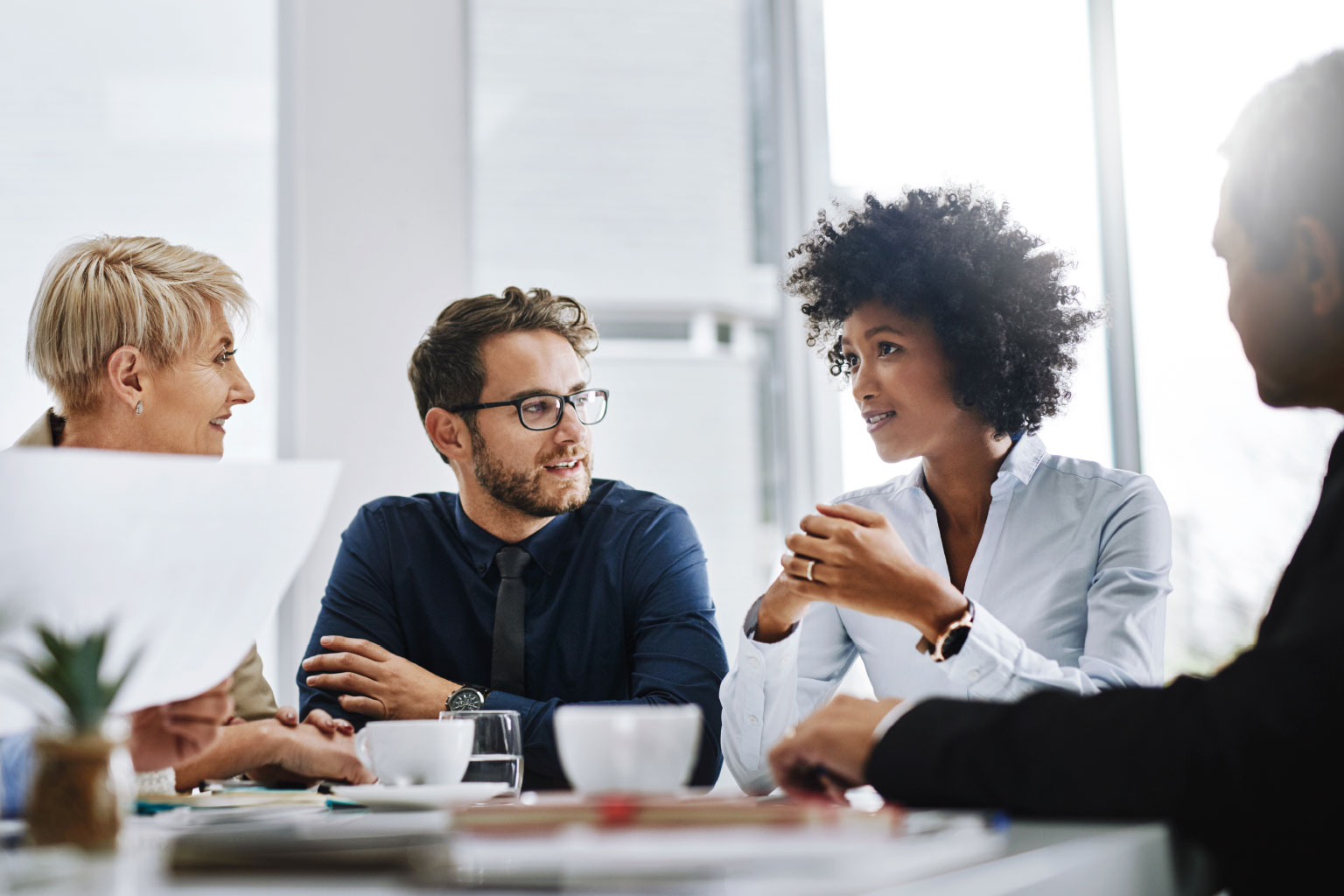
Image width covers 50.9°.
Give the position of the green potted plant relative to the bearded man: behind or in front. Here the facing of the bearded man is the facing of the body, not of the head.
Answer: in front

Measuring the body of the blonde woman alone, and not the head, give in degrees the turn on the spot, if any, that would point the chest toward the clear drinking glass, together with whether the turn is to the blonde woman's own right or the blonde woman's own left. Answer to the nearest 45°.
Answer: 0° — they already face it

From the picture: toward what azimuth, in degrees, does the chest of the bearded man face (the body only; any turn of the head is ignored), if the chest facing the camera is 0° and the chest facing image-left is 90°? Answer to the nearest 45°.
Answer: approximately 0°

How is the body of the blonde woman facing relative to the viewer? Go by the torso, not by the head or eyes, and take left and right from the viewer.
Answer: facing to the right of the viewer

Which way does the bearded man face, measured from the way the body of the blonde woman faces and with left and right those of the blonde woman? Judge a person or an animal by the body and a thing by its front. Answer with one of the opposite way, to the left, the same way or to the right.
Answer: to the right

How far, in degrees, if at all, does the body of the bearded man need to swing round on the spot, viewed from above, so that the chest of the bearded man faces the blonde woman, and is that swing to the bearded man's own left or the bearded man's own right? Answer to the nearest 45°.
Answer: approximately 90° to the bearded man's own right

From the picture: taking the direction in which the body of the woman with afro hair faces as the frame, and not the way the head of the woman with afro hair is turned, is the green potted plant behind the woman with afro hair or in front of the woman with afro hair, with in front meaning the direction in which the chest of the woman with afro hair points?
in front

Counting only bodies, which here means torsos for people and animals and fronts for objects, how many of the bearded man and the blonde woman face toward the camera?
1
